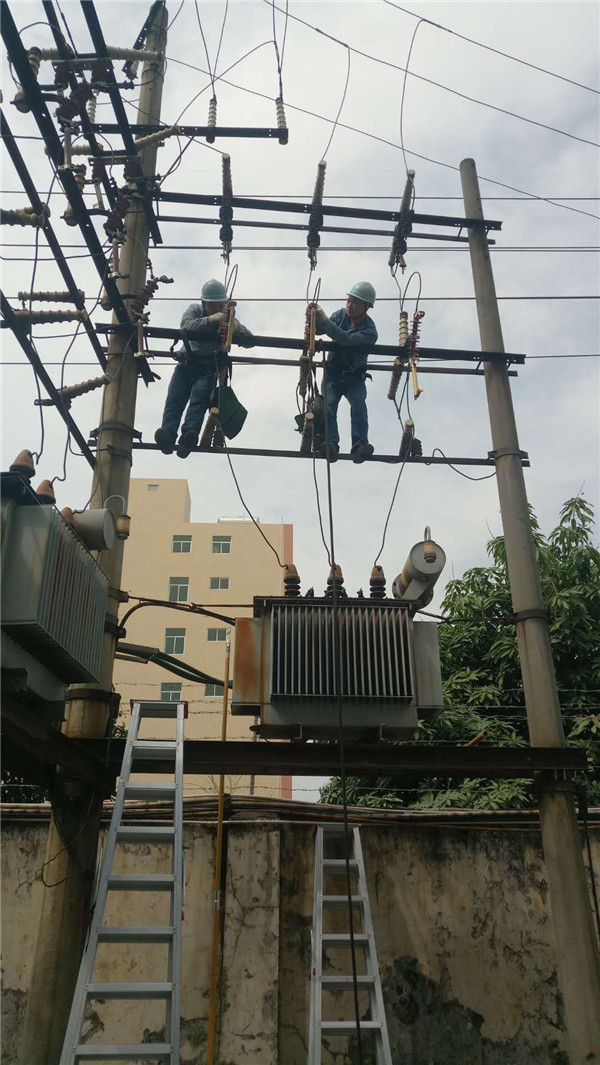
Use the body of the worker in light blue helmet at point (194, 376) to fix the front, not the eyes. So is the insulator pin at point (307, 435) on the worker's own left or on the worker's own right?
on the worker's own left

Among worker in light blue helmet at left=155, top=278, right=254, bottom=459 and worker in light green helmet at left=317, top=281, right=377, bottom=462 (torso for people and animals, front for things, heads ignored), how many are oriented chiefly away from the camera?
0

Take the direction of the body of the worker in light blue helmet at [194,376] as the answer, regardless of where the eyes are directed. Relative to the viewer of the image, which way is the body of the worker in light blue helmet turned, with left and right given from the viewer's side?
facing the viewer and to the right of the viewer

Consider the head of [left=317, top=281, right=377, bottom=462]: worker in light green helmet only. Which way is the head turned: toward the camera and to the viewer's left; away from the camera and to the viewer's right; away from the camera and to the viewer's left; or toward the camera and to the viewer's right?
toward the camera and to the viewer's left

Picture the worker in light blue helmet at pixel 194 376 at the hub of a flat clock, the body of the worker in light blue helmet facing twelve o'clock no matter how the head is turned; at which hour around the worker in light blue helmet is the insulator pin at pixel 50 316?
The insulator pin is roughly at 3 o'clock from the worker in light blue helmet.

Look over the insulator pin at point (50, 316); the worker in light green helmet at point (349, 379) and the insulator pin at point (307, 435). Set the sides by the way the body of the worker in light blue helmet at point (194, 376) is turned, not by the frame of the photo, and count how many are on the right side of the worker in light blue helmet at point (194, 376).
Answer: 1

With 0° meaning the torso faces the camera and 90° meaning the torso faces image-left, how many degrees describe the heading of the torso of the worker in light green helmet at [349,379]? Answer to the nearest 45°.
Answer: approximately 45°
